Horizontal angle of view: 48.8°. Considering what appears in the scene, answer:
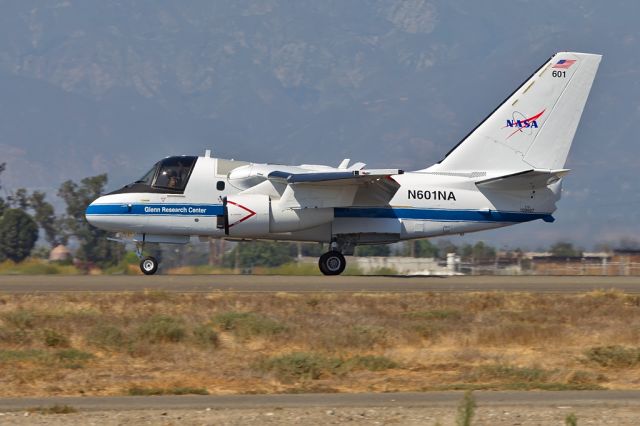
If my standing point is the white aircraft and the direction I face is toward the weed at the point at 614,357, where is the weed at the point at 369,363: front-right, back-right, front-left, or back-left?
front-right

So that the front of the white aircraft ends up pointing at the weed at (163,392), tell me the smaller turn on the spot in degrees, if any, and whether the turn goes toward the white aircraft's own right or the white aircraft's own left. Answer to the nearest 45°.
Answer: approximately 90° to the white aircraft's own left

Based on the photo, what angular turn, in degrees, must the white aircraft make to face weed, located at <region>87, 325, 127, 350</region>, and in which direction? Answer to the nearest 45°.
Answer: approximately 45° to its left

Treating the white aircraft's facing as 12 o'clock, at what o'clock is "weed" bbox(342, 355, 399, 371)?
The weed is roughly at 9 o'clock from the white aircraft.

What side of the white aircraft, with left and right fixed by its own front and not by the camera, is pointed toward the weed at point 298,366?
left

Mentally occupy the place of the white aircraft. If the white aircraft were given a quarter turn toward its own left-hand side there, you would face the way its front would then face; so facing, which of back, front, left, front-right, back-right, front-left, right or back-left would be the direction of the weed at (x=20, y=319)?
front-right

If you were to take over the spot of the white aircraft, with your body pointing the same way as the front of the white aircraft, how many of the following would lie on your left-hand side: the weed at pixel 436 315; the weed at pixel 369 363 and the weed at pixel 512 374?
3

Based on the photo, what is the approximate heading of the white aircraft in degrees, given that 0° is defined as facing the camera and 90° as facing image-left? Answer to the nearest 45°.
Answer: approximately 90°

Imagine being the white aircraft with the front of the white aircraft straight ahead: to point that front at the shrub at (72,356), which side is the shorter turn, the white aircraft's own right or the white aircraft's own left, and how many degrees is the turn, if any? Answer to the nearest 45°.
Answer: approximately 45° to the white aircraft's own left

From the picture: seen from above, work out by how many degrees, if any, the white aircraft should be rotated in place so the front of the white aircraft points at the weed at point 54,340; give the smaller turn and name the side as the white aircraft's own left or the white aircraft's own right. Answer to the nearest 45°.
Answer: approximately 45° to the white aircraft's own left

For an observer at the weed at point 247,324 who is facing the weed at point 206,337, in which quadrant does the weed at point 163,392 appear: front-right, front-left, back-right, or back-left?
front-left
